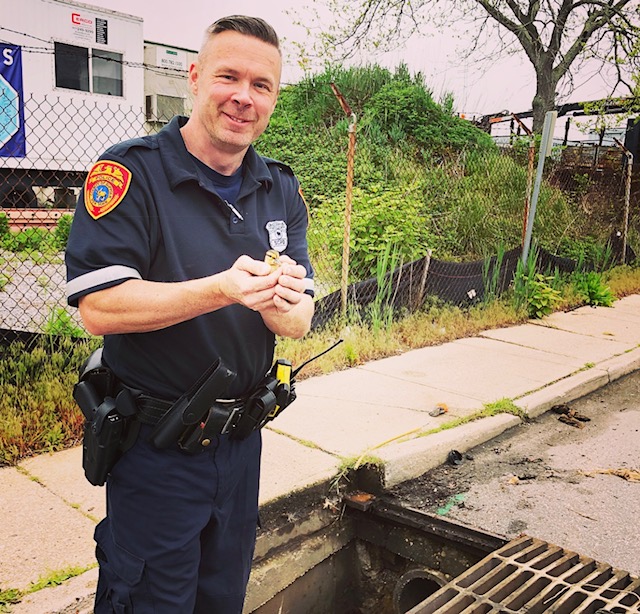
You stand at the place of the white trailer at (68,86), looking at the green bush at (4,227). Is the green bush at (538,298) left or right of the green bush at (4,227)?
left

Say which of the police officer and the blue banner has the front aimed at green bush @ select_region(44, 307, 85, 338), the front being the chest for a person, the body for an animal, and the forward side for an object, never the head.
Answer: the blue banner

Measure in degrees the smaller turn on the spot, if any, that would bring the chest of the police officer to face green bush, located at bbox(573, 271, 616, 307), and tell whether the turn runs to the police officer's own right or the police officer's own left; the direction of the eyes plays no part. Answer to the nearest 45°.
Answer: approximately 90° to the police officer's own left

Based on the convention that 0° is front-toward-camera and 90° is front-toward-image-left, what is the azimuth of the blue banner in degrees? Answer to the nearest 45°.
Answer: approximately 0°

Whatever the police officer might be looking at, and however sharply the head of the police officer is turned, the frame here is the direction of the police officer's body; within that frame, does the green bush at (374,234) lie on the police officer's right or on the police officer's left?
on the police officer's left

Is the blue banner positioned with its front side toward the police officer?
yes

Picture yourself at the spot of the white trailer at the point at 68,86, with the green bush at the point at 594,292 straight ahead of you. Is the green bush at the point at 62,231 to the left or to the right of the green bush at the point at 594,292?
right

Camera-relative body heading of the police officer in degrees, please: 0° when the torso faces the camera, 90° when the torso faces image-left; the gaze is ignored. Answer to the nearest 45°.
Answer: approximately 315°
